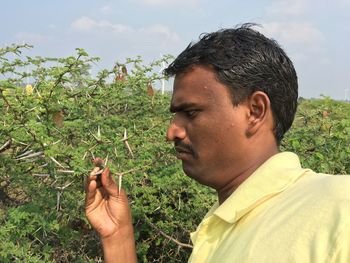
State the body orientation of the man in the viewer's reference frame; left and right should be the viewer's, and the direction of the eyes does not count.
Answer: facing to the left of the viewer

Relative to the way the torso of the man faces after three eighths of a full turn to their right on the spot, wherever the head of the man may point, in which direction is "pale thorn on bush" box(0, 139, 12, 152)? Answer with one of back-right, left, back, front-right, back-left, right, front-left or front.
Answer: left

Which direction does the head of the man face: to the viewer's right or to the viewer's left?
to the viewer's left
